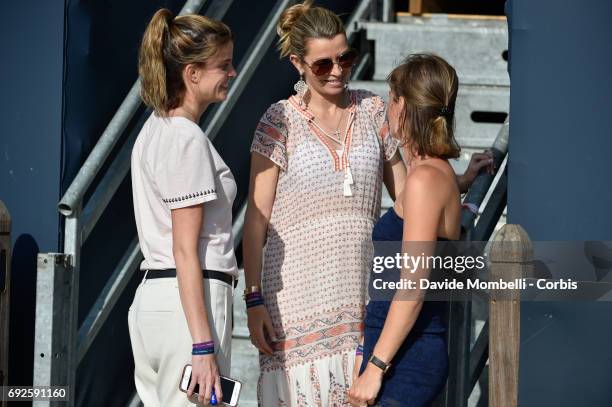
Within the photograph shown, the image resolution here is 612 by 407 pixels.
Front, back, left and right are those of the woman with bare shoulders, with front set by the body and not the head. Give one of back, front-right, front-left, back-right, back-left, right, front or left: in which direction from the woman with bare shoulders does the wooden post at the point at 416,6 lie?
right

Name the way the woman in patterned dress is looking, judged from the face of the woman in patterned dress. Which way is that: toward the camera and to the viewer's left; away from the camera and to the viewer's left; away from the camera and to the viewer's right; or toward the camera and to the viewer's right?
toward the camera and to the viewer's right

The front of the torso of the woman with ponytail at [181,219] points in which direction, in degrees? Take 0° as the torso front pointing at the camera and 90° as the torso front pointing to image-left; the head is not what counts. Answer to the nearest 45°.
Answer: approximately 270°

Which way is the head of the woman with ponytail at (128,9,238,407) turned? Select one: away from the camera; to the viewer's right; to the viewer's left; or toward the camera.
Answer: to the viewer's right

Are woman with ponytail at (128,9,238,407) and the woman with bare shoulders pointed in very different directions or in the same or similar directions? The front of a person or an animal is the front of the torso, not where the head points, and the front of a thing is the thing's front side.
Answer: very different directions

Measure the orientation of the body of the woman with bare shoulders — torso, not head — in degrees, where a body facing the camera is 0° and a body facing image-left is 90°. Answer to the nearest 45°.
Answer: approximately 90°
